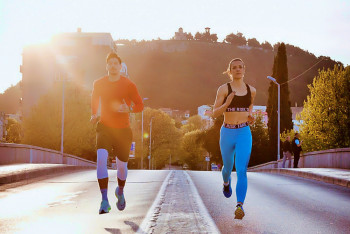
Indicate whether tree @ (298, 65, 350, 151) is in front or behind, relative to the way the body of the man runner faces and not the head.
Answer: behind

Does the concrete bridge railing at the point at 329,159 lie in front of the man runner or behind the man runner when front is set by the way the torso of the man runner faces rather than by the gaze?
behind

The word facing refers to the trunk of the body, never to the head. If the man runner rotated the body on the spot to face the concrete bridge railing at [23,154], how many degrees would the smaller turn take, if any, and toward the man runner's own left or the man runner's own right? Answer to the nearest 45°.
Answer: approximately 180°

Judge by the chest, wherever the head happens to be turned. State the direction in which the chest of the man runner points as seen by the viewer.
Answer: toward the camera
